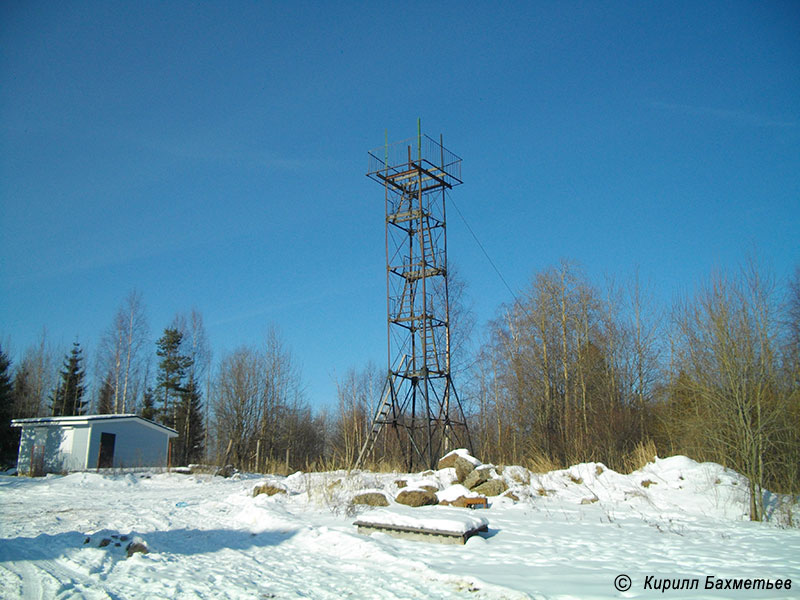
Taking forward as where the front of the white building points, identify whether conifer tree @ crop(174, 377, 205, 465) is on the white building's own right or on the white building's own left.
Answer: on the white building's own left

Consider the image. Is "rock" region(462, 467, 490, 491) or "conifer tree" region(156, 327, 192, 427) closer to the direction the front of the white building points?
the rock

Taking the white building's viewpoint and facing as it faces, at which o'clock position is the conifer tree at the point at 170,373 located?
The conifer tree is roughly at 8 o'clock from the white building.

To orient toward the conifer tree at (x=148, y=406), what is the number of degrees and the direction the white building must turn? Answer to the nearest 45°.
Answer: approximately 135° to its left

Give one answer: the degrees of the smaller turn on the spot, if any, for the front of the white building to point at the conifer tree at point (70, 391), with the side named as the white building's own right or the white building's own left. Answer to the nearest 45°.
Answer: approximately 135° to the white building's own left

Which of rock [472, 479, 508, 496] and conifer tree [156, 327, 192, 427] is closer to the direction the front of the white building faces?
the rock

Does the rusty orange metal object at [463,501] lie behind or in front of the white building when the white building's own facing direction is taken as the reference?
in front

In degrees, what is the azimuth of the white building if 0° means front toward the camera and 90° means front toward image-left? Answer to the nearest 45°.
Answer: approximately 315°

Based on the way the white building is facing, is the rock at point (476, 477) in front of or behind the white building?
in front

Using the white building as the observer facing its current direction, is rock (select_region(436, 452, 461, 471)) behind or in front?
in front
